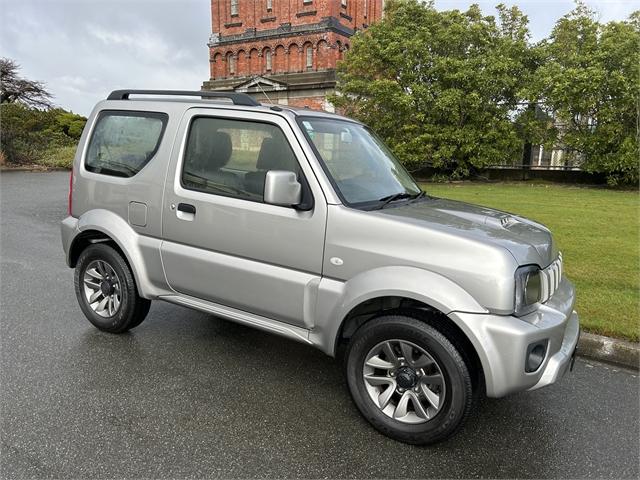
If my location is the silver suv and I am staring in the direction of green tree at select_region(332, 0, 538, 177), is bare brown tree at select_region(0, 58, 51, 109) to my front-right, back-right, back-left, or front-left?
front-left

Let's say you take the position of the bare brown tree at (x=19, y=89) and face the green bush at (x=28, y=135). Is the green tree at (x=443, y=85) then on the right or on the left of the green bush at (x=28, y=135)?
left

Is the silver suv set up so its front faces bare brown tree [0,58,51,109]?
no

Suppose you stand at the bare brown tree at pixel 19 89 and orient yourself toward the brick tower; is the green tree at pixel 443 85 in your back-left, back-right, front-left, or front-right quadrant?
front-right

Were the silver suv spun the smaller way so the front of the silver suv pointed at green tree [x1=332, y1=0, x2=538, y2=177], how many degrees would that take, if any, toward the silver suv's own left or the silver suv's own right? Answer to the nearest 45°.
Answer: approximately 135° to the silver suv's own left

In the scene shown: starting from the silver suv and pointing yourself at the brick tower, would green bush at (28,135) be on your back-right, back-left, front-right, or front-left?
front-left

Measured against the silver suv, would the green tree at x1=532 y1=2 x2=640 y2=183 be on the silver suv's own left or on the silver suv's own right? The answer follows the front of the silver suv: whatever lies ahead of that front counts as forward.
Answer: on the silver suv's own left

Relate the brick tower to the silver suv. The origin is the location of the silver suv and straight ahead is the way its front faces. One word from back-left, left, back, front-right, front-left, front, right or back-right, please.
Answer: back-left

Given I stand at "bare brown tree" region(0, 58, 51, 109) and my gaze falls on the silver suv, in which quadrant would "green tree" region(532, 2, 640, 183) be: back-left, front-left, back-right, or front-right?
front-left

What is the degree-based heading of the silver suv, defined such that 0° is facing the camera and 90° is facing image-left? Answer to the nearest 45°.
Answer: approximately 315°

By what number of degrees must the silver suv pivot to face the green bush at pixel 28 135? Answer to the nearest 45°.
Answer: approximately 180°

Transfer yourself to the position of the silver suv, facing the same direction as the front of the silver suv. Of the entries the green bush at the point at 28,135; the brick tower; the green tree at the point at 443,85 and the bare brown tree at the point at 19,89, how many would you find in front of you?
0
